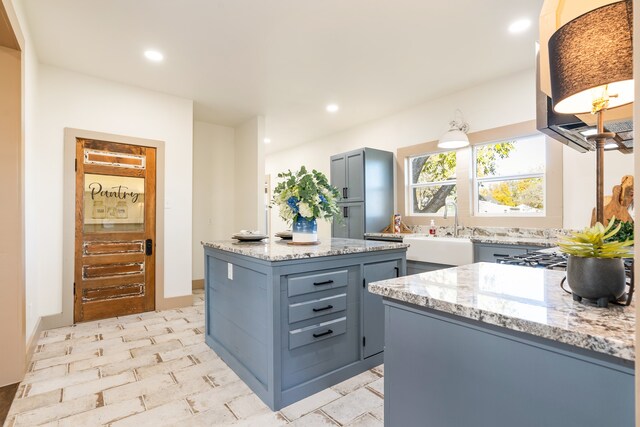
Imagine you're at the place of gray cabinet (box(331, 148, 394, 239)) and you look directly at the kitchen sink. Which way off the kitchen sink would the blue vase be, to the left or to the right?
right

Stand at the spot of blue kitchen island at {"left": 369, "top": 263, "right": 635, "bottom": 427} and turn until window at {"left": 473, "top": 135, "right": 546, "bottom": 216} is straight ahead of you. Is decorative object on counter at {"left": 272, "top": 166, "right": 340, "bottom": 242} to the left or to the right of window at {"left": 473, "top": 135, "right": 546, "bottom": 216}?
left

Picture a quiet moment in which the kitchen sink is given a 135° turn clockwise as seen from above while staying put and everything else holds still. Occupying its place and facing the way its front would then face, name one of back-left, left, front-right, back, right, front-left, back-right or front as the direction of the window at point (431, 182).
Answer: front

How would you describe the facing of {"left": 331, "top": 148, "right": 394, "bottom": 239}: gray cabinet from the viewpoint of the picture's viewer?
facing the viewer and to the left of the viewer

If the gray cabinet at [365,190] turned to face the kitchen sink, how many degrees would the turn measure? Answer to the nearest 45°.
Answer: approximately 90° to its left

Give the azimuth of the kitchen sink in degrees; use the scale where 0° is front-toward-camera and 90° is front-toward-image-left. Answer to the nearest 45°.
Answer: approximately 45°

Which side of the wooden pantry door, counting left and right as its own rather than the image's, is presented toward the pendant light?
left

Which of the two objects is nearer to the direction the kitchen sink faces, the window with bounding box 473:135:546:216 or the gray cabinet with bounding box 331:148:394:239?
the gray cabinet

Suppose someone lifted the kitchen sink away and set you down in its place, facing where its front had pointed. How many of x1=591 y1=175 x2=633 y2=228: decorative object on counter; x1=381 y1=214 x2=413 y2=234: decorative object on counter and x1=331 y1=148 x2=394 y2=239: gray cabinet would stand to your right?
2

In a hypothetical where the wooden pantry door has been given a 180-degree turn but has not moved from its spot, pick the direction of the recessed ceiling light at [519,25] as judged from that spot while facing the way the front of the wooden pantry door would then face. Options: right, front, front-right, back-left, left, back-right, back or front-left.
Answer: back

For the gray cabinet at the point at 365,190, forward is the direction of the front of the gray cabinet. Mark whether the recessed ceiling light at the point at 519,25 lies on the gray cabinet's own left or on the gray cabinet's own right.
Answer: on the gray cabinet's own left

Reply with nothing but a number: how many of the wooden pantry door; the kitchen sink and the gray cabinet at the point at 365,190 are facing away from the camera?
0

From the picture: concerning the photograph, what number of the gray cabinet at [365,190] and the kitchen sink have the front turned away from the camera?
0
